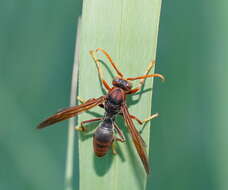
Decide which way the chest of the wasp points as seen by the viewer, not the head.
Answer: away from the camera
